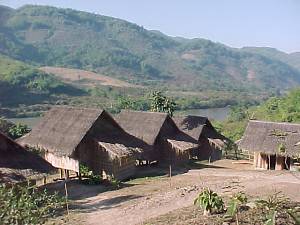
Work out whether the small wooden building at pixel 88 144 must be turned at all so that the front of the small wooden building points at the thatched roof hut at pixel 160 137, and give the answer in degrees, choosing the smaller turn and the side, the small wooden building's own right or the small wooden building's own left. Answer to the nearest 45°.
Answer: approximately 90° to the small wooden building's own left

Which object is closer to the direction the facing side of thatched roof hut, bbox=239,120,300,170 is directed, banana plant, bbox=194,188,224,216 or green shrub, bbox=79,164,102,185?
the banana plant

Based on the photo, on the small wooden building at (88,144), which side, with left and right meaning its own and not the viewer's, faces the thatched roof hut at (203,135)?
left

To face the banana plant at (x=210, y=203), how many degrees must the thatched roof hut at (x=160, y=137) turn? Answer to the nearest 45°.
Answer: approximately 45° to its right

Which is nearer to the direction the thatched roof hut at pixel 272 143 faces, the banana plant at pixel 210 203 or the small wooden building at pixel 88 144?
the banana plant

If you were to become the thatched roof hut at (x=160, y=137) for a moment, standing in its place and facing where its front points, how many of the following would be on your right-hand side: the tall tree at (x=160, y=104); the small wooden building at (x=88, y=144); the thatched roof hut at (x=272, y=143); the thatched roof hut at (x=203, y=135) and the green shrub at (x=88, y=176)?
2

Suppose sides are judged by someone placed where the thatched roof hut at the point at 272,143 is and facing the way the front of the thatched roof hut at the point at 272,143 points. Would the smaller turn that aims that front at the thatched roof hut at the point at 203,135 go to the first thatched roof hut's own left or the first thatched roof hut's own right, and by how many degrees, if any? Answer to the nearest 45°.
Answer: approximately 135° to the first thatched roof hut's own right

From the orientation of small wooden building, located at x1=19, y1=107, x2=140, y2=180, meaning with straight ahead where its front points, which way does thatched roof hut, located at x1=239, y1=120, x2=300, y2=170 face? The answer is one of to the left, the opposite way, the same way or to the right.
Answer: to the right

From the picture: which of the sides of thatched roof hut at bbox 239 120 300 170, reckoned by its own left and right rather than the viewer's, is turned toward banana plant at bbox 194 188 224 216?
front

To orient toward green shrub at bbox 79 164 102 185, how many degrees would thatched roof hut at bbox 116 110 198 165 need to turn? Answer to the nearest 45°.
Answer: approximately 90° to its right

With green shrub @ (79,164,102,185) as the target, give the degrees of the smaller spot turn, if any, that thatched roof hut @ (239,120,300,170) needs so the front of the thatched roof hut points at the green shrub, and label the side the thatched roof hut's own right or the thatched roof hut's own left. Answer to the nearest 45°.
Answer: approximately 45° to the thatched roof hut's own right

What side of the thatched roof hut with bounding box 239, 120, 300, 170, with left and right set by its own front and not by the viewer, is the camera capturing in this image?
front

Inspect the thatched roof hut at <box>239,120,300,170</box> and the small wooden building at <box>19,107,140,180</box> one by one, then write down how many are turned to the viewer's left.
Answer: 0

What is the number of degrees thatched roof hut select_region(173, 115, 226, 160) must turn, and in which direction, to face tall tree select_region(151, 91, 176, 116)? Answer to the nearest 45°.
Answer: approximately 180°

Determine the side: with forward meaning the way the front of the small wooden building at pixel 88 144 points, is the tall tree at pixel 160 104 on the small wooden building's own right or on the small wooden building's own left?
on the small wooden building's own left

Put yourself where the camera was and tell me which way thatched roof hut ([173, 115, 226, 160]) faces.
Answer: facing the viewer and to the right of the viewer
